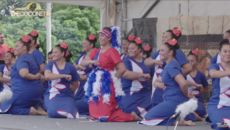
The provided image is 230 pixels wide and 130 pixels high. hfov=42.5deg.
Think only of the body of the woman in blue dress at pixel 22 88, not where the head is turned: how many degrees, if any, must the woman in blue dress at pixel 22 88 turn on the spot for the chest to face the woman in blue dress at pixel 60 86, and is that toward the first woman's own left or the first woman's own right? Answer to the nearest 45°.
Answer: approximately 135° to the first woman's own left

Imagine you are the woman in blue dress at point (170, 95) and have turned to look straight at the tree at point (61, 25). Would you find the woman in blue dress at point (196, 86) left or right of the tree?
right

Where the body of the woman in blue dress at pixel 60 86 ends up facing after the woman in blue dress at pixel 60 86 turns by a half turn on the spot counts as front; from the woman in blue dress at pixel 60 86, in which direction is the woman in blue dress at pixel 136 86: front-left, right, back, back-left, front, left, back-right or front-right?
front-right

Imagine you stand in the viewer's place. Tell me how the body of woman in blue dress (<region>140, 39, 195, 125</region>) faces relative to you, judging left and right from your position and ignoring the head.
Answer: facing to the left of the viewer

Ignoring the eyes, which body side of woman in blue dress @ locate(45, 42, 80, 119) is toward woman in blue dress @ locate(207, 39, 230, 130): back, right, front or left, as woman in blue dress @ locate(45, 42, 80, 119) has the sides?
left

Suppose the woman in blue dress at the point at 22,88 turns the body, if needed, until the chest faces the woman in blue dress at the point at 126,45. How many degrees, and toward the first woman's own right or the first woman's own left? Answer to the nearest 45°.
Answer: approximately 180°

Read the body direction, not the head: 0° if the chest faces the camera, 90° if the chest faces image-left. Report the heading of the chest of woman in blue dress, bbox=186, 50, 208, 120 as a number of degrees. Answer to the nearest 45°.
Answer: approximately 45°

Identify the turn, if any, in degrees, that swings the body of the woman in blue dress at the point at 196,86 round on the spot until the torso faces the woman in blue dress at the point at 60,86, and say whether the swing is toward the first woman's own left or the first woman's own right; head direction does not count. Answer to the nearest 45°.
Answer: approximately 45° to the first woman's own right
